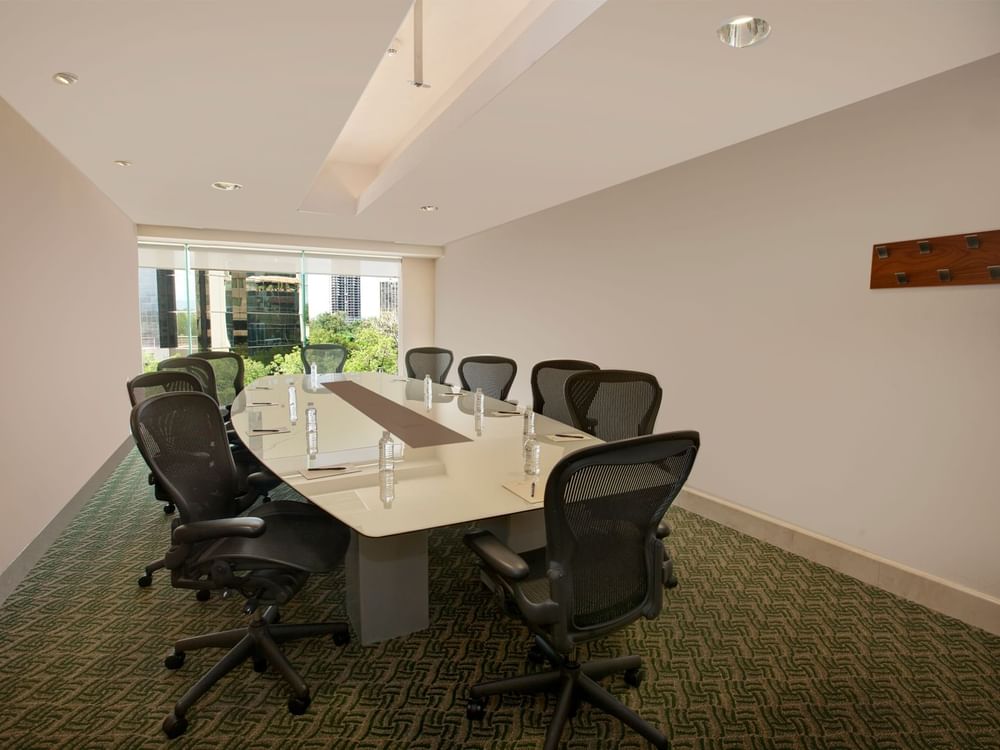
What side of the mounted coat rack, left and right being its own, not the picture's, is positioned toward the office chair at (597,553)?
front

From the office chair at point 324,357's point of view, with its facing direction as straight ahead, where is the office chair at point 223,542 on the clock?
the office chair at point 223,542 is roughly at 12 o'clock from the office chair at point 324,357.

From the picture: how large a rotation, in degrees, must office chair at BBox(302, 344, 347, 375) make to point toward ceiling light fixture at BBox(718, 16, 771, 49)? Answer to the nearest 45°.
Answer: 0° — it already faces it

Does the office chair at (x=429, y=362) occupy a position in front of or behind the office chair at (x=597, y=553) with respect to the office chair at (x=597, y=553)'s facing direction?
in front

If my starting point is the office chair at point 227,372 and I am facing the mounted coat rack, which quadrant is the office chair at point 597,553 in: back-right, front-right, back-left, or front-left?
front-right

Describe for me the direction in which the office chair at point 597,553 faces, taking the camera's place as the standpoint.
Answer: facing away from the viewer and to the left of the viewer

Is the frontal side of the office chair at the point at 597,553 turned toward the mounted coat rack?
no

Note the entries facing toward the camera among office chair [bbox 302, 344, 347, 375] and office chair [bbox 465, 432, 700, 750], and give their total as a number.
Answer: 1

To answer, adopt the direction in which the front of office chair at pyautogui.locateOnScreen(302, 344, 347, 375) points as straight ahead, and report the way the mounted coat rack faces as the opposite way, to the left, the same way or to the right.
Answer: to the right

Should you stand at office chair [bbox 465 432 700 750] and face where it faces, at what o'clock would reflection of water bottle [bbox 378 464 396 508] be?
The reflection of water bottle is roughly at 11 o'clock from the office chair.

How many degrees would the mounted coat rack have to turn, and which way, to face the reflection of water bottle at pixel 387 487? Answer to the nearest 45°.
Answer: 0° — it already faces it

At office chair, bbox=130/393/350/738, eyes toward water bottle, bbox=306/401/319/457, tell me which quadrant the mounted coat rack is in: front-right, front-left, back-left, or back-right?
front-right

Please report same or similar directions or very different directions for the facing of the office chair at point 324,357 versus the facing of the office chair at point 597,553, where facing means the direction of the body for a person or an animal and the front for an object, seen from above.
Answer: very different directions

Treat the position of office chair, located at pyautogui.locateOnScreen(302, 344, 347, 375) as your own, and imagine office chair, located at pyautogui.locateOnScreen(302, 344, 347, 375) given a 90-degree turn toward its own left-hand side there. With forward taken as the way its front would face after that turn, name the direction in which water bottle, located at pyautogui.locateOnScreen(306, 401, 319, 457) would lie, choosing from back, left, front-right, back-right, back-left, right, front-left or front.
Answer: right

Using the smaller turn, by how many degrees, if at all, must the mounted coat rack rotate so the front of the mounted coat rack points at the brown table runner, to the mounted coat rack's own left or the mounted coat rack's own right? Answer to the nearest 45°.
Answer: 0° — it already faces it

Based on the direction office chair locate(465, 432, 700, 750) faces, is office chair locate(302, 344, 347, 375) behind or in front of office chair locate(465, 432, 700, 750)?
in front

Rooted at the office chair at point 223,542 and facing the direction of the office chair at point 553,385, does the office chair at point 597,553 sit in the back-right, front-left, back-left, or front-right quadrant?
front-right

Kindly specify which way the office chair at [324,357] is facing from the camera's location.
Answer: facing the viewer

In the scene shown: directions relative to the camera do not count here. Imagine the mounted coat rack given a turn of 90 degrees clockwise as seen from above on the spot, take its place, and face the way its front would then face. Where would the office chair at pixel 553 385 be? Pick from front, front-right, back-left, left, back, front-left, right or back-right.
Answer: front-left

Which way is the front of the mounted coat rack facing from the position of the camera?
facing the viewer and to the left of the viewer
